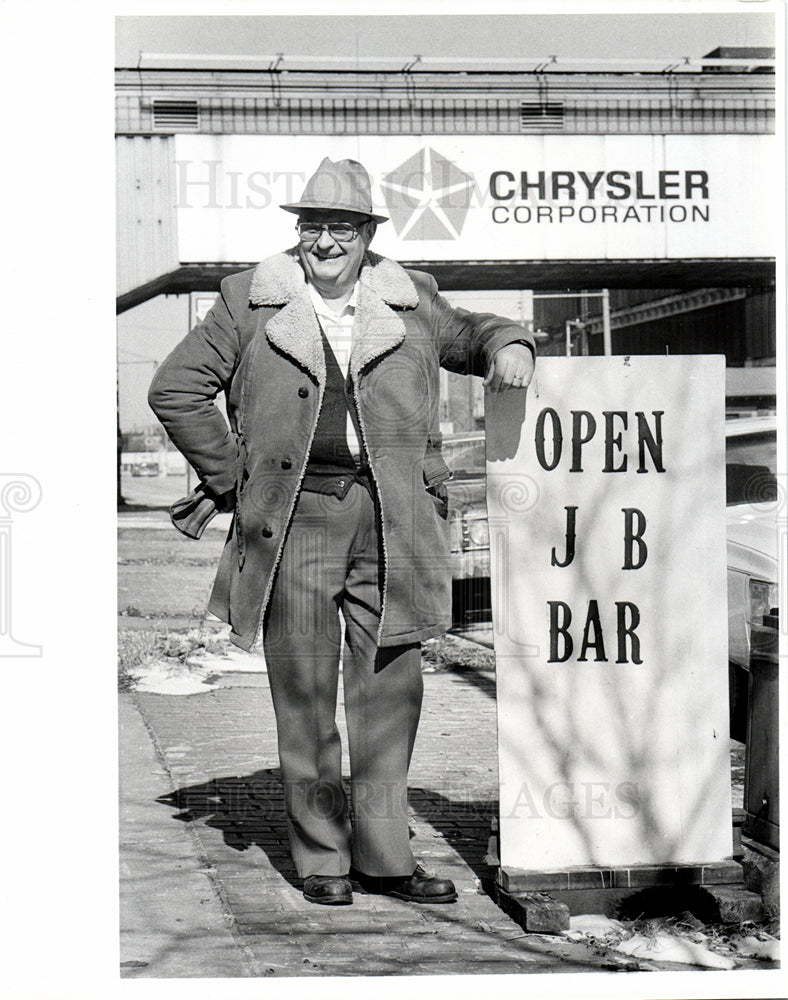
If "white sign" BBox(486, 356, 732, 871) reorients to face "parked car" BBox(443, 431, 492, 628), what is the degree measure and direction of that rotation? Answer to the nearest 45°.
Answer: approximately 180°

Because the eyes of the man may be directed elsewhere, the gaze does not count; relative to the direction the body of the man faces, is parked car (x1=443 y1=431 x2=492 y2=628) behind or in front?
behind

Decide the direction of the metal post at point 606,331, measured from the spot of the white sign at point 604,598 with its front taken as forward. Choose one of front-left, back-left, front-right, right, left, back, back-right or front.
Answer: back

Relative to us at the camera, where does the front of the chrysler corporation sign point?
facing the viewer

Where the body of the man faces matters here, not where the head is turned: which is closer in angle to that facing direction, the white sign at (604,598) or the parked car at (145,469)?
the white sign

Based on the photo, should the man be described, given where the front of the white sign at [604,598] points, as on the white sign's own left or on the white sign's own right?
on the white sign's own right

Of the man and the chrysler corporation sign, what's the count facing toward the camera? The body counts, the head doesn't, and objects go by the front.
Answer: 2

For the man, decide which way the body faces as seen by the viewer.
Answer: toward the camera

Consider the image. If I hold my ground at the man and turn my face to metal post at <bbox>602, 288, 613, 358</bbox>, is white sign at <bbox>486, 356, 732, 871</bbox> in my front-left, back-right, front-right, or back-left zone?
front-right
